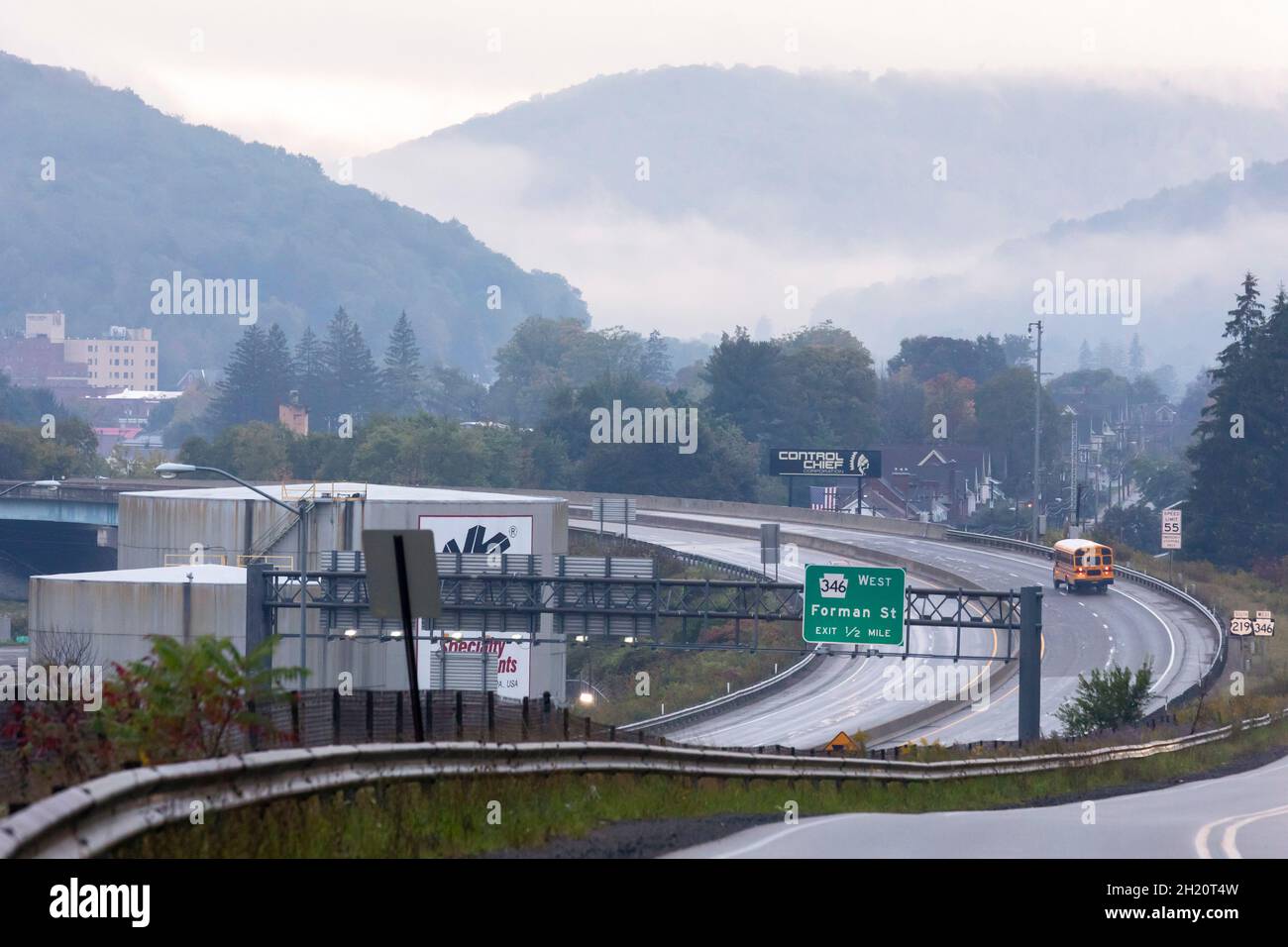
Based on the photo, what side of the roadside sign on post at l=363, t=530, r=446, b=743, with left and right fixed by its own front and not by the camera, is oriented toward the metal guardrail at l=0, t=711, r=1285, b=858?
back

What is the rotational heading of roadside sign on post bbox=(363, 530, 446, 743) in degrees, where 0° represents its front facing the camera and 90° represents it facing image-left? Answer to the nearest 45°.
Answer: approximately 180°
